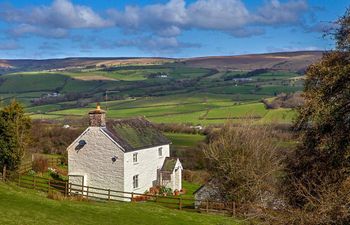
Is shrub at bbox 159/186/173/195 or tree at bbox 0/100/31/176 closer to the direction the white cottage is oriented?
the shrub

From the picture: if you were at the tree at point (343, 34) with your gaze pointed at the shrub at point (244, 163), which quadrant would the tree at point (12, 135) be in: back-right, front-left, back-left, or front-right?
front-left

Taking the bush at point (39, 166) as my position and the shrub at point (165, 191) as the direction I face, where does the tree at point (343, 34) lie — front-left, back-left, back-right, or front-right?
front-right

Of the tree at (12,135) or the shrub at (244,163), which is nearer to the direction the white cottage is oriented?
the shrub

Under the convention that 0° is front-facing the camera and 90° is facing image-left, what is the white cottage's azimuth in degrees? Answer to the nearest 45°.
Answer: approximately 315°

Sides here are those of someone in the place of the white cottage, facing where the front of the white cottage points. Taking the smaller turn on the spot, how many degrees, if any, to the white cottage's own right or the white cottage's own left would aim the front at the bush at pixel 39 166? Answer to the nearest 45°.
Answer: approximately 180°

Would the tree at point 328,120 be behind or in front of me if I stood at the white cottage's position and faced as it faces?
in front

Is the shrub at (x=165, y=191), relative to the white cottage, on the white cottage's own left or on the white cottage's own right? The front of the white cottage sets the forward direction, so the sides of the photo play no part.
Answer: on the white cottage's own left

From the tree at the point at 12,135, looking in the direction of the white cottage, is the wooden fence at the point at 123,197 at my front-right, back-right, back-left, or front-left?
front-right

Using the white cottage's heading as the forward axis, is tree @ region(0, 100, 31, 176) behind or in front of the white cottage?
behind

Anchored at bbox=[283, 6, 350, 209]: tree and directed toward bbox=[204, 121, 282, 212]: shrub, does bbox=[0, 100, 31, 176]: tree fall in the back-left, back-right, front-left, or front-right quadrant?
front-left
